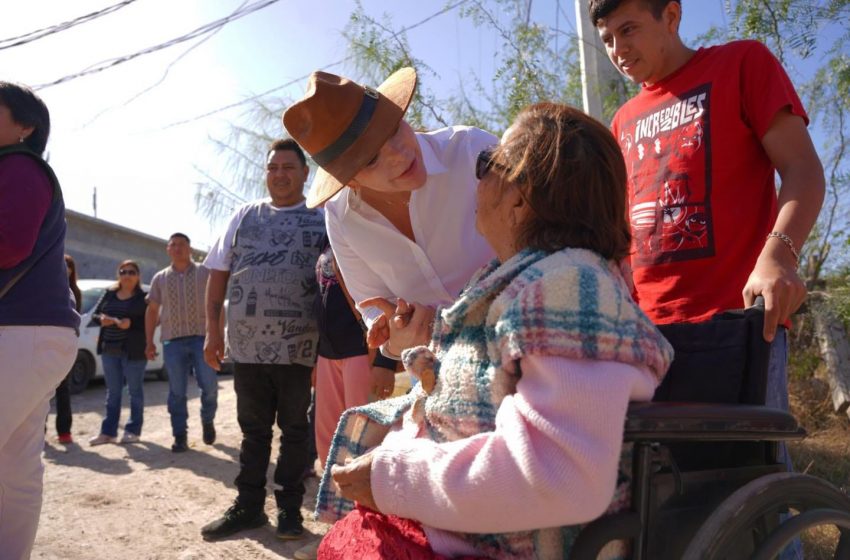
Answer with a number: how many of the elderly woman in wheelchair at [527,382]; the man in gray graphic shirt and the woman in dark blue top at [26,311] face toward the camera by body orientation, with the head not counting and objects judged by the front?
1

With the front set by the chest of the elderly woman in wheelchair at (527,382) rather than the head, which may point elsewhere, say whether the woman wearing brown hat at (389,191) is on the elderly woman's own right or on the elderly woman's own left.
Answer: on the elderly woman's own right

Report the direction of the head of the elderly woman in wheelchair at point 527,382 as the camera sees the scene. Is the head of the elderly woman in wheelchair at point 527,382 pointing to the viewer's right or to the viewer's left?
to the viewer's left

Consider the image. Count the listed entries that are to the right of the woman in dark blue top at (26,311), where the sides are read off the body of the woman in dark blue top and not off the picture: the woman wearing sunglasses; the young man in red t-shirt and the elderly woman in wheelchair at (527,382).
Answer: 1

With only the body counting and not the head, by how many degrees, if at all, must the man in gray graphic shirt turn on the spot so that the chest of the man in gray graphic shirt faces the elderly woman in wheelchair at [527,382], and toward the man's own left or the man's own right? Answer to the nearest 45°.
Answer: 0° — they already face them

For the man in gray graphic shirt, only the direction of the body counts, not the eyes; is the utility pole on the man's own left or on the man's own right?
on the man's own left

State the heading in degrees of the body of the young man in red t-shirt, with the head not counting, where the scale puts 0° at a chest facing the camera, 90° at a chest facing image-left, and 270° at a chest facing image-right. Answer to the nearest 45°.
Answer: approximately 45°

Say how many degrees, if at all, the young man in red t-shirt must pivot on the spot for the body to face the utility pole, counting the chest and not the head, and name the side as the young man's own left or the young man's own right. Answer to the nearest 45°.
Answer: approximately 135° to the young man's own right

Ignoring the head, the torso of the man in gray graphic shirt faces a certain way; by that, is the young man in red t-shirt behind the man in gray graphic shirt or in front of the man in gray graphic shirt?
in front

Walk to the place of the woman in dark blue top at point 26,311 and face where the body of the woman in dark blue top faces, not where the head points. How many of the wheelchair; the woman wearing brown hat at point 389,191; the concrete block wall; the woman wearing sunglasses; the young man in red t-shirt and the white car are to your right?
3

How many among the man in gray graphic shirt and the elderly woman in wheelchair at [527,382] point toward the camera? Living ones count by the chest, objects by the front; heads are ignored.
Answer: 1
